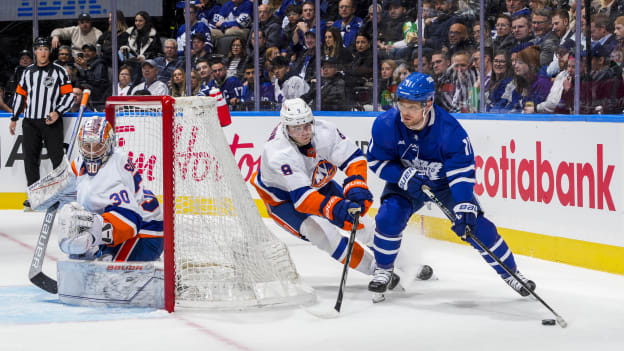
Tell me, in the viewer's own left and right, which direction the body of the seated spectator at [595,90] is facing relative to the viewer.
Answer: facing the viewer and to the left of the viewer

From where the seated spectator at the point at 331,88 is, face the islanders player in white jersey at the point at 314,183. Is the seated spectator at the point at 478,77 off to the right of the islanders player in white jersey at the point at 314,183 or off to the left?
left

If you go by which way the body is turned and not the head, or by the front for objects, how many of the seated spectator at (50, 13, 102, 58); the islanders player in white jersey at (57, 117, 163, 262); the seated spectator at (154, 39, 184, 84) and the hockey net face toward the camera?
2

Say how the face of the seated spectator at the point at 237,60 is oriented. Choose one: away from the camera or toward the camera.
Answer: toward the camera

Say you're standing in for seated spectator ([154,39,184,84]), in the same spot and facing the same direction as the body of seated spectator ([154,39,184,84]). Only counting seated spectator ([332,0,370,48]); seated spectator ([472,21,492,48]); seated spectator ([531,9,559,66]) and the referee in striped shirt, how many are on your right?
1

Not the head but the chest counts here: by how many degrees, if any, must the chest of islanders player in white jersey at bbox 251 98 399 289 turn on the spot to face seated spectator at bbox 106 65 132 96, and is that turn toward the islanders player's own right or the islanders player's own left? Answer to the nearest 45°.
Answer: approximately 180°

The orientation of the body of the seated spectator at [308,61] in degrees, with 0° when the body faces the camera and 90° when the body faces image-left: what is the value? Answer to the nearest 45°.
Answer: approximately 45°

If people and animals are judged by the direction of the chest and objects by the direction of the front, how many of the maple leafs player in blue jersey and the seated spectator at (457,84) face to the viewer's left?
0

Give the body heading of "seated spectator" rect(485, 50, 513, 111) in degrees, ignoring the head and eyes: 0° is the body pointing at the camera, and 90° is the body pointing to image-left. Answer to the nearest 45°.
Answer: approximately 45°

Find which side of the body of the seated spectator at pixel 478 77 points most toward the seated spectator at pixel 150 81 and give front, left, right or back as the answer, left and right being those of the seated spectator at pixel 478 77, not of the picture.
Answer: right

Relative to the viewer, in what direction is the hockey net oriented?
to the viewer's left

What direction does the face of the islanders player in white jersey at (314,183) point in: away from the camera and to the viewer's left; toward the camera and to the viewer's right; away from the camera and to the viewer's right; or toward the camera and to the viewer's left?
toward the camera and to the viewer's right

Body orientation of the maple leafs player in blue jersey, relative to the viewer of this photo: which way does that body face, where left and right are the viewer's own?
facing the viewer

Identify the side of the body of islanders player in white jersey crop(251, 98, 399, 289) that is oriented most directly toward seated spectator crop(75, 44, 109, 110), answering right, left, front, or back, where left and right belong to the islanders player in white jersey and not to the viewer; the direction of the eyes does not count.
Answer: back

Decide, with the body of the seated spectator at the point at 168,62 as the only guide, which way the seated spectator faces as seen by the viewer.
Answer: toward the camera
